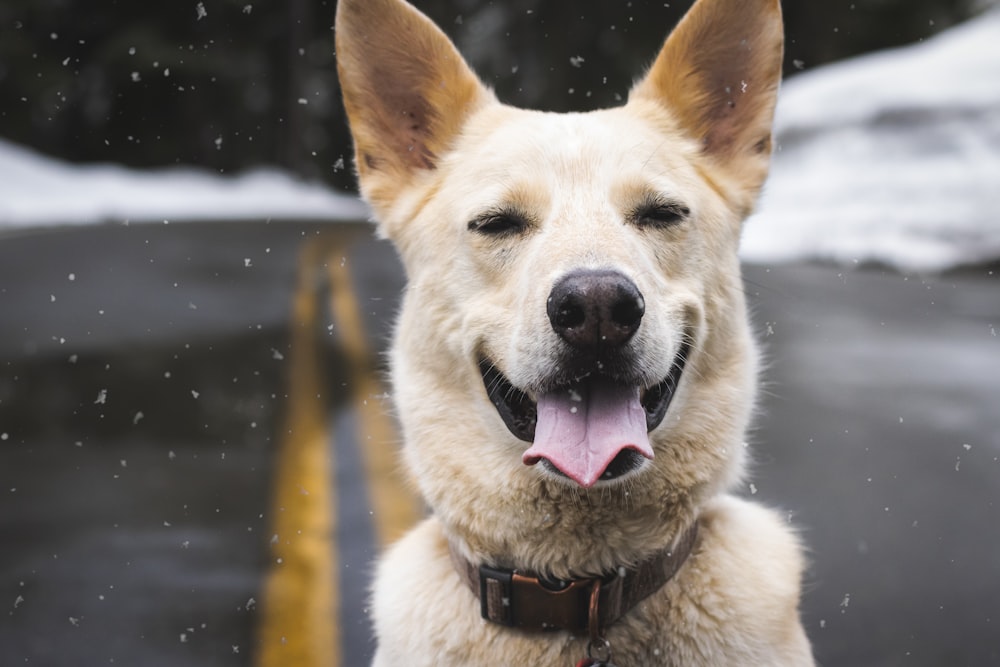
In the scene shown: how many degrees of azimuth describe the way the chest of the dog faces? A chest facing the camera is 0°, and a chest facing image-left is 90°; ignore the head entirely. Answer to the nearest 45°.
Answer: approximately 0°
